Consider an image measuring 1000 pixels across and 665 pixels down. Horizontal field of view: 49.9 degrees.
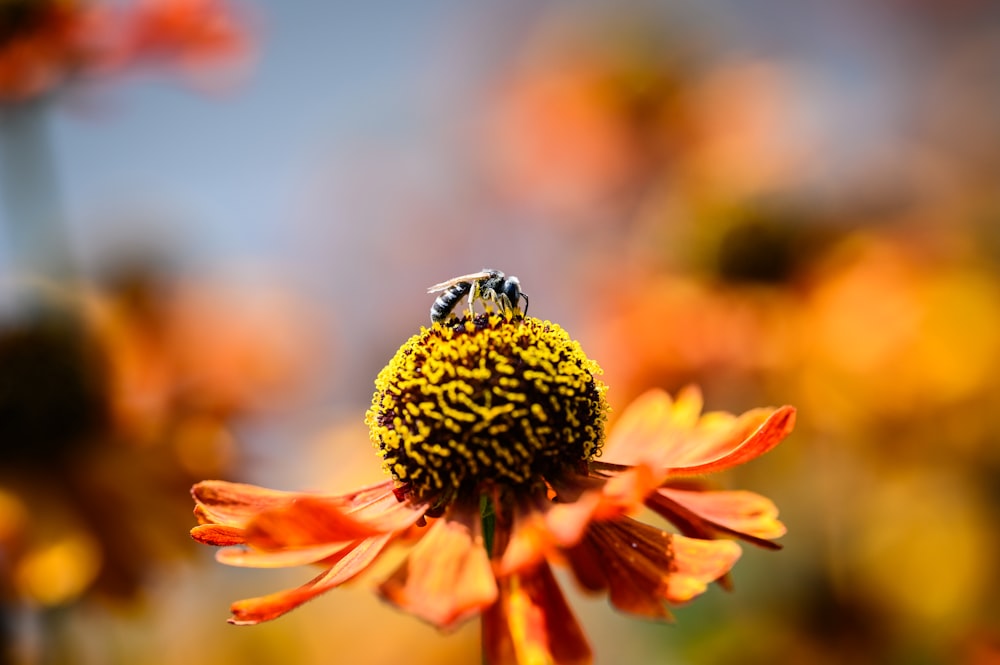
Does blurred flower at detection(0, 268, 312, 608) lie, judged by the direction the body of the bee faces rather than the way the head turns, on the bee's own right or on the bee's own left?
on the bee's own left

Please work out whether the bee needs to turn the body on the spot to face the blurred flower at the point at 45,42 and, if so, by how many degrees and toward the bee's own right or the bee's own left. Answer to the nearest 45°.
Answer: approximately 135° to the bee's own left

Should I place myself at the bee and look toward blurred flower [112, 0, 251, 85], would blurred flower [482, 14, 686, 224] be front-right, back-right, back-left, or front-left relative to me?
front-right

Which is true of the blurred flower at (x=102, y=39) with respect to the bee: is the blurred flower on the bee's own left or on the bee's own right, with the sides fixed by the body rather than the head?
on the bee's own left

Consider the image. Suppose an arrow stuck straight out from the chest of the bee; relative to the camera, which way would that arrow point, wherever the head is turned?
to the viewer's right

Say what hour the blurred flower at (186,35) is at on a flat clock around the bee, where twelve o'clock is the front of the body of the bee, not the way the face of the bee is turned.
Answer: The blurred flower is roughly at 8 o'clock from the bee.

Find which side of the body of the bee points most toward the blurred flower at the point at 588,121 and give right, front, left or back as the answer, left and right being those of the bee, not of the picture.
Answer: left
